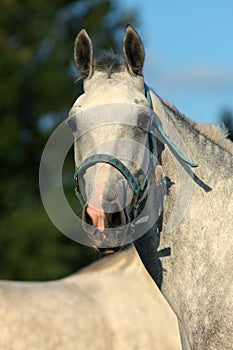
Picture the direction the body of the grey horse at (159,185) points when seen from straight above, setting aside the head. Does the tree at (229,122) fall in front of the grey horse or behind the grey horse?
behind
